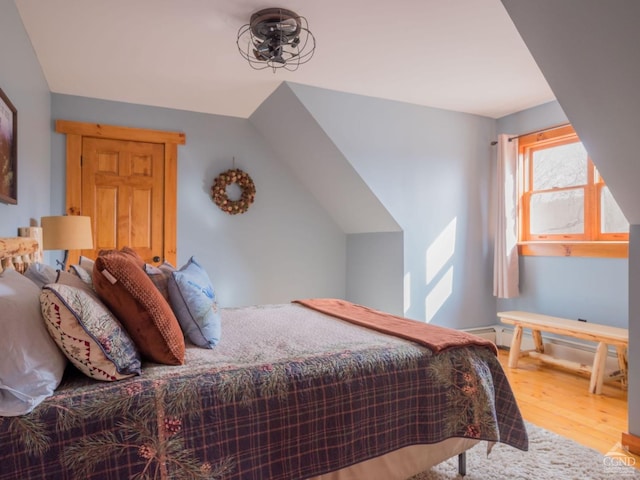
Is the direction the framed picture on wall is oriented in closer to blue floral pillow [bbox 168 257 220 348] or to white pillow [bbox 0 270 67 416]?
the blue floral pillow

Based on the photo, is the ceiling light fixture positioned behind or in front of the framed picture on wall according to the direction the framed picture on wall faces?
in front

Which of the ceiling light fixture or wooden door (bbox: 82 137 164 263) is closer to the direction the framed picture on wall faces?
the ceiling light fixture

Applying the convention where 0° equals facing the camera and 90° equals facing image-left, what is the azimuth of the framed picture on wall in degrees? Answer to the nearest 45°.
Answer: approximately 270°

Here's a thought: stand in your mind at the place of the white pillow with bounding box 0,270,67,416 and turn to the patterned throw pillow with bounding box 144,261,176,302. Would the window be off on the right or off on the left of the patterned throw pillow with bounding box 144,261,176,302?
right

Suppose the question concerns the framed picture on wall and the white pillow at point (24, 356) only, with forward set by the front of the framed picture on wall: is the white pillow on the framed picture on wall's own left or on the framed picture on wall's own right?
on the framed picture on wall's own right

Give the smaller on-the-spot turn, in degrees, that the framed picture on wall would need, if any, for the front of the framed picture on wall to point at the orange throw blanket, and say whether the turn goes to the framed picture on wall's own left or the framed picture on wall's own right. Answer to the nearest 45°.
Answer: approximately 45° to the framed picture on wall's own right

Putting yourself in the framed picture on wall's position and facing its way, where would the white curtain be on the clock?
The white curtain is roughly at 12 o'clock from the framed picture on wall.

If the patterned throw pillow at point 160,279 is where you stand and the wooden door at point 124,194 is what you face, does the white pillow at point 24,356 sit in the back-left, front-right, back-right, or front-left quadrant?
back-left

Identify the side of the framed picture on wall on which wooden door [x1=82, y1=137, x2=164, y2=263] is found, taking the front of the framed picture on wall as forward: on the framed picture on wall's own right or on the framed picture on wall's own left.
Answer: on the framed picture on wall's own left
